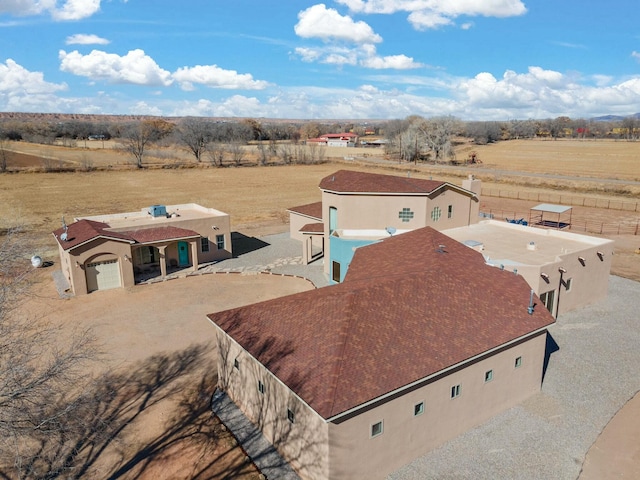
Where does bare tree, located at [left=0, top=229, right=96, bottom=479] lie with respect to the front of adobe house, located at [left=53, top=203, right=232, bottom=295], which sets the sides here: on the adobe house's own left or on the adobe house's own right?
on the adobe house's own right

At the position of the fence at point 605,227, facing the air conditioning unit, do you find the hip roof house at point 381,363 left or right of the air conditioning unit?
left

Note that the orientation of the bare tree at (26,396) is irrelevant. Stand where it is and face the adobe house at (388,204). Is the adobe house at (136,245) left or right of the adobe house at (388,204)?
left

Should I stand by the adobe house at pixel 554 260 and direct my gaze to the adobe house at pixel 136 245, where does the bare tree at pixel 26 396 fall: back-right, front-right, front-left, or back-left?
front-left

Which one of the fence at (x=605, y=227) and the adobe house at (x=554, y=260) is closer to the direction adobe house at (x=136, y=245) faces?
the adobe house

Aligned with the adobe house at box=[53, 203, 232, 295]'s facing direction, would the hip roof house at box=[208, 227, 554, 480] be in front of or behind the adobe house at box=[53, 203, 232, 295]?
in front

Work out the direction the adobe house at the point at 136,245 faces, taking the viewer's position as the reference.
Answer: facing the viewer and to the right of the viewer
